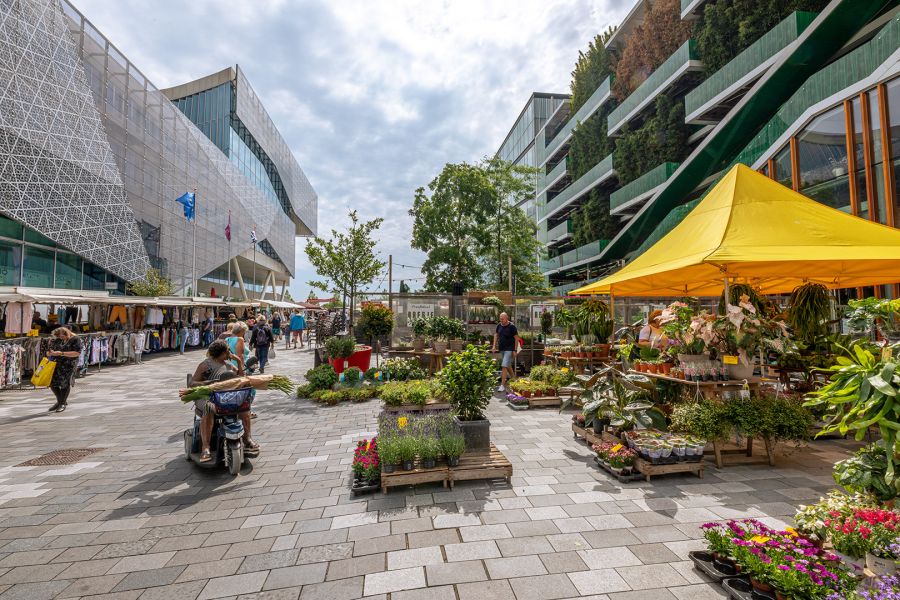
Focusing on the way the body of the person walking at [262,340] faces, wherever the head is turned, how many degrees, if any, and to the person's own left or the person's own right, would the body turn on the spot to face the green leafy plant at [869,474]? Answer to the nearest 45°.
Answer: approximately 180°

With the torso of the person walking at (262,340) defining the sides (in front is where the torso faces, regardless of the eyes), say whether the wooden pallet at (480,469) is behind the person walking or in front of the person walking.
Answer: behind

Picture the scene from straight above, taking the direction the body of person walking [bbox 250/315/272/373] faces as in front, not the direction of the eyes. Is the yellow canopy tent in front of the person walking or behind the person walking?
behind

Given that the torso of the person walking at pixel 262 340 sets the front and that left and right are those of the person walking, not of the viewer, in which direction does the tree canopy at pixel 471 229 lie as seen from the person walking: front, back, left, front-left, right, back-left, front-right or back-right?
front-right

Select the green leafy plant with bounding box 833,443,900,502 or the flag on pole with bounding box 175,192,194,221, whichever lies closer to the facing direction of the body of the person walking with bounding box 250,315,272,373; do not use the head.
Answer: the flag on pole

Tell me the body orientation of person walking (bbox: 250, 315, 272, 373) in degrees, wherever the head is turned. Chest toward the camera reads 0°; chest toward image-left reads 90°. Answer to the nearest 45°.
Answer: approximately 180°

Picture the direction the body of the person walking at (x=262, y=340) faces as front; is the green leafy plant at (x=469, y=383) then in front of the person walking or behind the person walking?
behind

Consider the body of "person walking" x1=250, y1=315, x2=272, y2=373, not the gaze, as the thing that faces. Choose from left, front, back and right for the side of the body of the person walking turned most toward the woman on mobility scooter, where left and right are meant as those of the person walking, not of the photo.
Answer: back

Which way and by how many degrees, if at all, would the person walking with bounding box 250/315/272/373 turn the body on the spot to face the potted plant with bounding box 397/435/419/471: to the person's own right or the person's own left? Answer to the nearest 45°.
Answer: approximately 180°

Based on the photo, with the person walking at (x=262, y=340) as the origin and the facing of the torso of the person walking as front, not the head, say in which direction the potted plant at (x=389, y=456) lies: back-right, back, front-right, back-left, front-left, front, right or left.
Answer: back

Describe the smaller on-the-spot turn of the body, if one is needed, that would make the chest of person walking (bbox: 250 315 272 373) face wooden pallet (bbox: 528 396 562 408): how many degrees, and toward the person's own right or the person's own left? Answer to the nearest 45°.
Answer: approximately 135° to the person's own right

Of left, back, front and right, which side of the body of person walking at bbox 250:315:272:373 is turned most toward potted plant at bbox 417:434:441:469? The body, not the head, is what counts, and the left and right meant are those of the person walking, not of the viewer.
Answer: back

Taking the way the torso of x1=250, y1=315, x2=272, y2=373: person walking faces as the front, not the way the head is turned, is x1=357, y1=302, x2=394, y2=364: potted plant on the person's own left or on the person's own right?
on the person's own right
